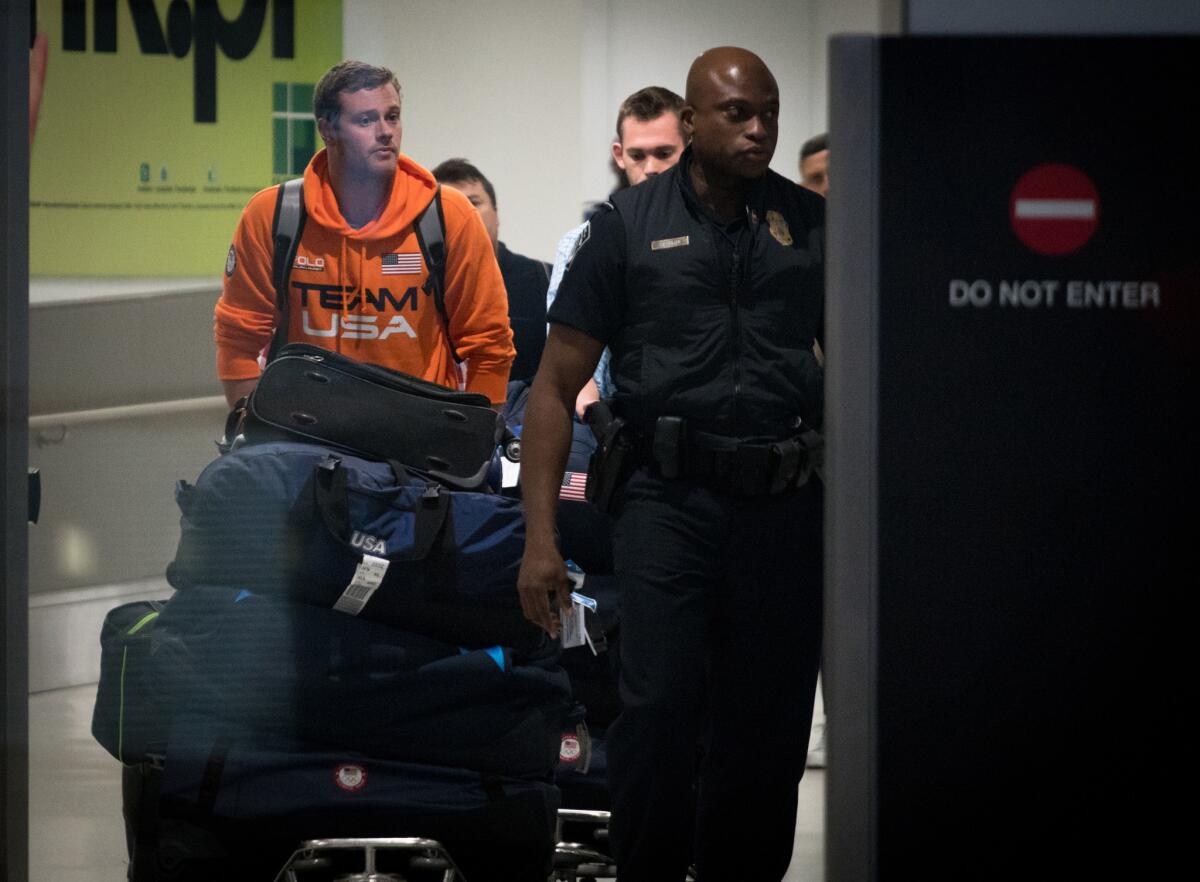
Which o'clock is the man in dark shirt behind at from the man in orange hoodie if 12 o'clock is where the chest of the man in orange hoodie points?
The man in dark shirt behind is roughly at 7 o'clock from the man in orange hoodie.

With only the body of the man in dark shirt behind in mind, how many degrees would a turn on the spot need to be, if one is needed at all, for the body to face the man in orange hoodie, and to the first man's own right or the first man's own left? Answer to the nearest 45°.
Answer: approximately 45° to the first man's own right

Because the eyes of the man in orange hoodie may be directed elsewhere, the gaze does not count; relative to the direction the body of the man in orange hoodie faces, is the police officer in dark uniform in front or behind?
in front

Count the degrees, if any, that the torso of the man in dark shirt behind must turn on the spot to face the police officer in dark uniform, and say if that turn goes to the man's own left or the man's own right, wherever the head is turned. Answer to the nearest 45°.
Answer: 0° — they already face them

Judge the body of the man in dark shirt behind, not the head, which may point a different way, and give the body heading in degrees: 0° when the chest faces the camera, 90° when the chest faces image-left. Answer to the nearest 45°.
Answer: approximately 0°

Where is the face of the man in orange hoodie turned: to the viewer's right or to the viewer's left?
to the viewer's right

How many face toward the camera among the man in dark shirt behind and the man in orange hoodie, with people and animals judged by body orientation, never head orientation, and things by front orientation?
2
